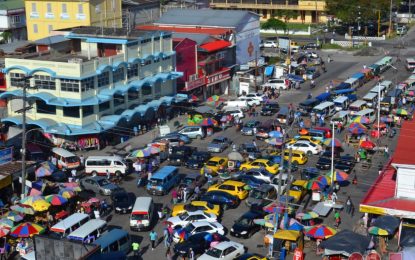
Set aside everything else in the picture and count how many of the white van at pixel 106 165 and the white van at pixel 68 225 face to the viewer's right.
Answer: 1

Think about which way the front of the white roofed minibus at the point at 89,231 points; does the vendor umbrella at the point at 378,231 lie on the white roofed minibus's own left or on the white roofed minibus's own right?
on the white roofed minibus's own left

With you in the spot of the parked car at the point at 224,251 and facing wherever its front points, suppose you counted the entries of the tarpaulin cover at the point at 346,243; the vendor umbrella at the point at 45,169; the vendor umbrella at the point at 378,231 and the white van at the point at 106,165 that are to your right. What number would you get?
2

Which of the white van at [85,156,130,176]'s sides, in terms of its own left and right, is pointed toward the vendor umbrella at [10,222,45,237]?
right

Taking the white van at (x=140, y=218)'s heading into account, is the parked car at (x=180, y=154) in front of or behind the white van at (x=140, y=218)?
behind

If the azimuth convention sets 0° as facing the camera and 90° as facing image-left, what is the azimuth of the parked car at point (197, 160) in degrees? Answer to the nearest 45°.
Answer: approximately 45°

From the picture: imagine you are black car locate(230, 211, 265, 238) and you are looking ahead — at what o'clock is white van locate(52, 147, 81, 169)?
The white van is roughly at 3 o'clock from the black car.

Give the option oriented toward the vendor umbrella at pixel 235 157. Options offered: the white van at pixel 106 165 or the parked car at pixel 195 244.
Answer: the white van

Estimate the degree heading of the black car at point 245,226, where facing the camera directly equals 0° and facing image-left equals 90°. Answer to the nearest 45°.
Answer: approximately 45°

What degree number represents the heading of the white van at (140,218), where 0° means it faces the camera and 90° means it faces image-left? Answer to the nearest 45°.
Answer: approximately 0°

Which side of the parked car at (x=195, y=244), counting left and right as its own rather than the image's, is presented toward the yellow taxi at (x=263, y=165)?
back
